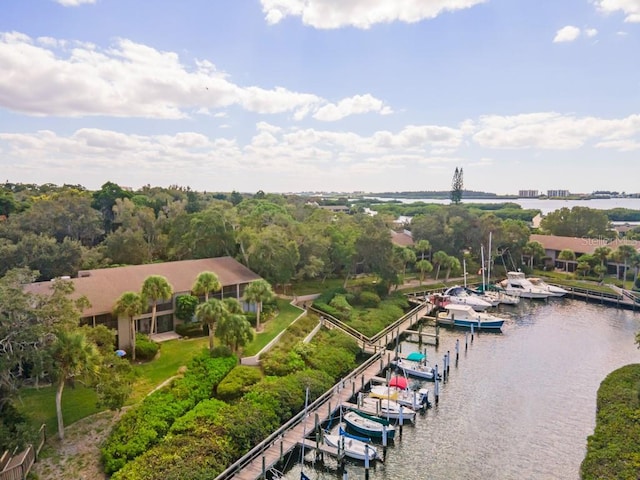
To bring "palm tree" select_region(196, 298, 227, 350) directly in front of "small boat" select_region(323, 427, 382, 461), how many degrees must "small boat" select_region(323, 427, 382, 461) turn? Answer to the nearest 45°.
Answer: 0° — it already faces it

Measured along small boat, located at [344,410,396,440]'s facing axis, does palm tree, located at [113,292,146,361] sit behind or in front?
in front

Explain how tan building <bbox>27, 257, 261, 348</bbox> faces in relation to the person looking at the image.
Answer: facing the viewer and to the right of the viewer

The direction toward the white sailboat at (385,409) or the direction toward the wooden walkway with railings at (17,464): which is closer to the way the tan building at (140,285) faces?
the white sailboat

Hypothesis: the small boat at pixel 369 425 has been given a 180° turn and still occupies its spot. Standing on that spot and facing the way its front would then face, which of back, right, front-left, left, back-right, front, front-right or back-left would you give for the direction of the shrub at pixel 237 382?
back-right

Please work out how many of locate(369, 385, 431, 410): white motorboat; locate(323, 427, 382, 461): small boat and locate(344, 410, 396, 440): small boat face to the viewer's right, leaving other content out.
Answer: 0

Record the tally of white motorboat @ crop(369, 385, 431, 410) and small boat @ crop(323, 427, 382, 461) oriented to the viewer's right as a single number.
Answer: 0

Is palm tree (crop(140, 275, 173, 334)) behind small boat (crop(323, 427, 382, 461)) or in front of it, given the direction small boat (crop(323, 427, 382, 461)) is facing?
in front

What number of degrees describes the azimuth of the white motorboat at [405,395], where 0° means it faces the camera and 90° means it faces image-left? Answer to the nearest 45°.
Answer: approximately 135°

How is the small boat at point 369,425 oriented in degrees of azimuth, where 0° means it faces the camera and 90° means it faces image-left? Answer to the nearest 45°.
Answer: approximately 135°
